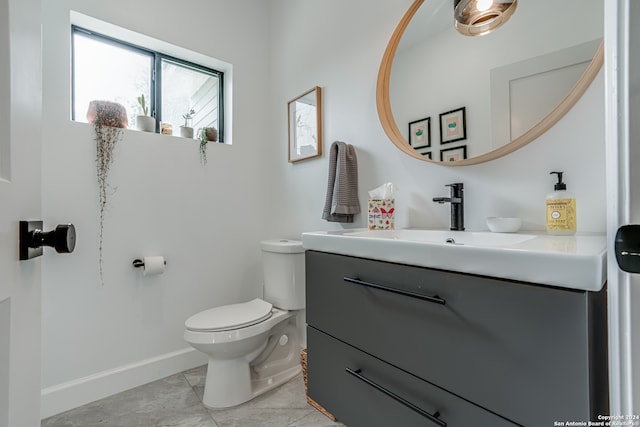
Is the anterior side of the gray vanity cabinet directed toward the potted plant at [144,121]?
no

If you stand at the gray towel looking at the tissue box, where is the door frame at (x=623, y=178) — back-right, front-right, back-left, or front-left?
front-right

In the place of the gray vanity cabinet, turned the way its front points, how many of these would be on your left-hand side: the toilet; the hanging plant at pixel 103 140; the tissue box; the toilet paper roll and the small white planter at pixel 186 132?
0

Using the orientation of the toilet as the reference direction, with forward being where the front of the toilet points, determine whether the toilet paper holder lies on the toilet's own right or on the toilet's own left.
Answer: on the toilet's own right

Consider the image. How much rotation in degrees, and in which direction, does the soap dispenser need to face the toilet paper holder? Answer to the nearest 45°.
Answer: approximately 45° to its right

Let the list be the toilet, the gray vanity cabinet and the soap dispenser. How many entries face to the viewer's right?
0

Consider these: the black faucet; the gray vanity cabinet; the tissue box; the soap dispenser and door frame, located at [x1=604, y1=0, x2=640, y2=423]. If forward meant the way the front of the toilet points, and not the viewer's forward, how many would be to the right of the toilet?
0

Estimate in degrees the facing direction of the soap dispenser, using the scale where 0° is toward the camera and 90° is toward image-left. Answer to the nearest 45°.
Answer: approximately 45°

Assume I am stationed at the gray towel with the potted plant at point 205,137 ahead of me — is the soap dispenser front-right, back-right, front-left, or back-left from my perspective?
back-left

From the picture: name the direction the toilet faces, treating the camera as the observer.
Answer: facing the viewer and to the left of the viewer

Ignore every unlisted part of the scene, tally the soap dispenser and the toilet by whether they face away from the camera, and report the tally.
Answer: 0

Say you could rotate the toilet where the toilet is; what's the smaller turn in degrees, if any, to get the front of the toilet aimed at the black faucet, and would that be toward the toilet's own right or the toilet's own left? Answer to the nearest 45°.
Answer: approximately 90° to the toilet's own left

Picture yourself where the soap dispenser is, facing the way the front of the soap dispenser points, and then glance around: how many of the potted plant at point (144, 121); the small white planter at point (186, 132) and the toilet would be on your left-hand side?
0

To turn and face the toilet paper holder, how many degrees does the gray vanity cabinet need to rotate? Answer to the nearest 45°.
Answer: approximately 45° to its right

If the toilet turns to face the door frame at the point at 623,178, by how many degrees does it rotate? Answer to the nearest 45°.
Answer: approximately 45° to its left

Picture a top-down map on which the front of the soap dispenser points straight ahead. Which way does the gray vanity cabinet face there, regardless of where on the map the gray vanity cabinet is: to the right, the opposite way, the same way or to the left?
the same way

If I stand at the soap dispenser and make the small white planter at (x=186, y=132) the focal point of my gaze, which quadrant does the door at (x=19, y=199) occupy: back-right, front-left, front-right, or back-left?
front-left
